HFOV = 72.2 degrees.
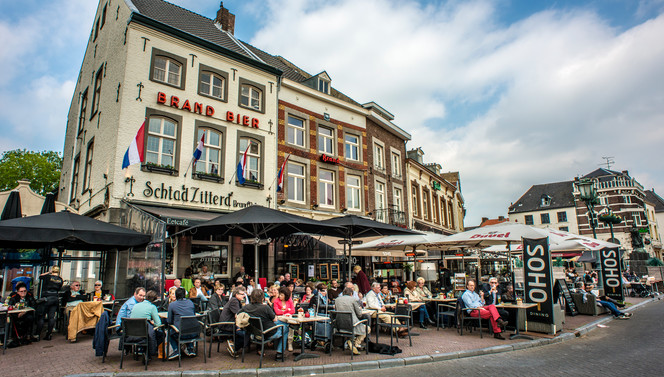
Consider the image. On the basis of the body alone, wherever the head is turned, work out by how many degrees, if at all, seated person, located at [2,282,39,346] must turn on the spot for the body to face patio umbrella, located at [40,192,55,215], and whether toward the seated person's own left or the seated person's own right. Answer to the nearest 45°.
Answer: approximately 180°

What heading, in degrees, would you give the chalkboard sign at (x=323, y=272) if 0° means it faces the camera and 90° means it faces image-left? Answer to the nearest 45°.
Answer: approximately 0°

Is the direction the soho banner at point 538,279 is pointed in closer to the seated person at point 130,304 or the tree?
the seated person

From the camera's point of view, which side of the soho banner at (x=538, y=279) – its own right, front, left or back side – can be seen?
front

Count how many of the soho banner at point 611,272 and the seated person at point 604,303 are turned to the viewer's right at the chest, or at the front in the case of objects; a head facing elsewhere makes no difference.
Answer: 1

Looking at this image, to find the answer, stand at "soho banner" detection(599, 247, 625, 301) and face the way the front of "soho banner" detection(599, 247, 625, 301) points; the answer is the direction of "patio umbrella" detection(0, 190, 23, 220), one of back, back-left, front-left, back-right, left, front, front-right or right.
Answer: front-right

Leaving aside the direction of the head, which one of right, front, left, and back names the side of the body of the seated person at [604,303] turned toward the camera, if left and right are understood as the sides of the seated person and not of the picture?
right

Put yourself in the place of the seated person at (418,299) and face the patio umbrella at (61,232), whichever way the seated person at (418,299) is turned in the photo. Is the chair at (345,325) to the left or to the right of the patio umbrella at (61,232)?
left

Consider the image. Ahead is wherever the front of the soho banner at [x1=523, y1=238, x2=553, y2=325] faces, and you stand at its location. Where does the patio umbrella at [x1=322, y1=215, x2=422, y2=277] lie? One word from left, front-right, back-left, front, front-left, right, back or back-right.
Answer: right

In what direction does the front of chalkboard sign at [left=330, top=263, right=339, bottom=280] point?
toward the camera

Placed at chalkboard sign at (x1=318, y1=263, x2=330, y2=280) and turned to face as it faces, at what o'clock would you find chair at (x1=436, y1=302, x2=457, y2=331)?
The chair is roughly at 11 o'clock from the chalkboard sign.

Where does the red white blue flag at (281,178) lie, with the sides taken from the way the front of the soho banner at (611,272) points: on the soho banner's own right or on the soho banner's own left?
on the soho banner's own right

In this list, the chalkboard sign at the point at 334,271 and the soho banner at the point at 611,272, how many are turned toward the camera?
2

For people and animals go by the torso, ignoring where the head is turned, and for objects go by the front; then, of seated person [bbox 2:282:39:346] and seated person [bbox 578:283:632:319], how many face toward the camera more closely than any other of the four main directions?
1

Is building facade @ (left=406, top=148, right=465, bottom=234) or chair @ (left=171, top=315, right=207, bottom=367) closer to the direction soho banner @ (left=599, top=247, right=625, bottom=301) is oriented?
the chair
